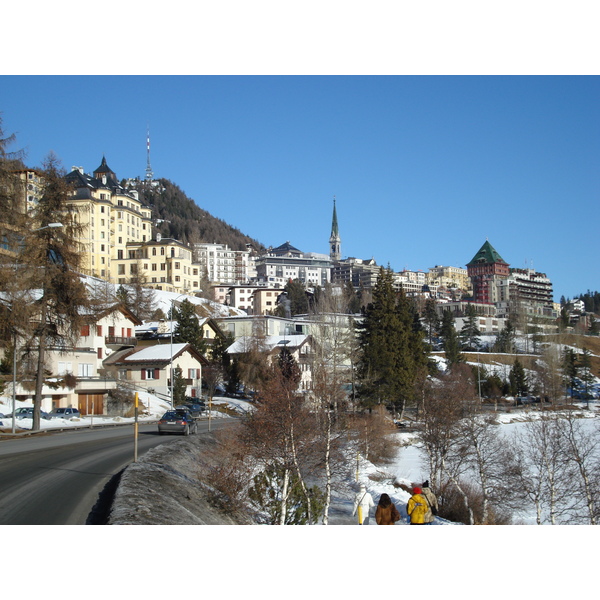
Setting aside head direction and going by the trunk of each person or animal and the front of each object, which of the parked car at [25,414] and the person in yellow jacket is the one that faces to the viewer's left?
the parked car

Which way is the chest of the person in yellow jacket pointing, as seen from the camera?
away from the camera

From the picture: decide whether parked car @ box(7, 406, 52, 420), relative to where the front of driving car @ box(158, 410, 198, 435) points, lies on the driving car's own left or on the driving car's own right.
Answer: on the driving car's own left

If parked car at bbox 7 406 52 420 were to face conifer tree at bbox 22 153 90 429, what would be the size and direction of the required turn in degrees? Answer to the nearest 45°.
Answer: approximately 90° to its left

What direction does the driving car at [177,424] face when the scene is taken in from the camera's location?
facing away from the viewer and to the right of the viewer

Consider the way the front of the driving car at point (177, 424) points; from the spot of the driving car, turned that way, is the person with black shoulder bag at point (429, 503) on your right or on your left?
on your right

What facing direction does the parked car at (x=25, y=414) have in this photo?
to the viewer's left

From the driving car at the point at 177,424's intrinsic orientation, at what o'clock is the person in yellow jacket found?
The person in yellow jacket is roughly at 4 o'clock from the driving car.

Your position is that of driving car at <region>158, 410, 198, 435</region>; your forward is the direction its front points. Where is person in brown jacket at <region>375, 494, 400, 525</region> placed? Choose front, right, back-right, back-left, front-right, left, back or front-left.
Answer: back-right

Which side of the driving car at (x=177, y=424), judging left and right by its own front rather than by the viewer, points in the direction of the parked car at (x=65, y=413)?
left
